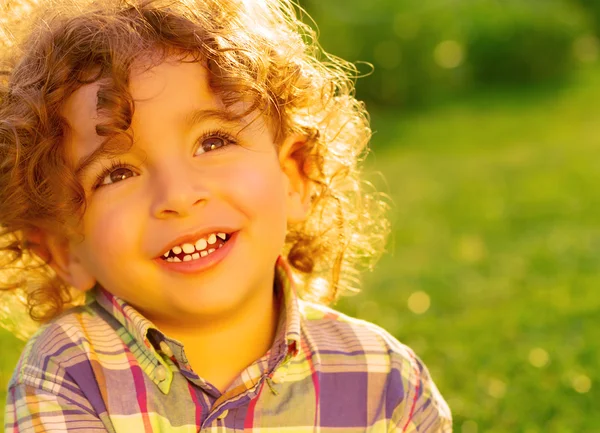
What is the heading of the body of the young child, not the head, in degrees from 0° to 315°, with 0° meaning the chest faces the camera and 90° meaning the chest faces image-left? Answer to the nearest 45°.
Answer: approximately 0°

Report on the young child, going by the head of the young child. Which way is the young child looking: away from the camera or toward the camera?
toward the camera
